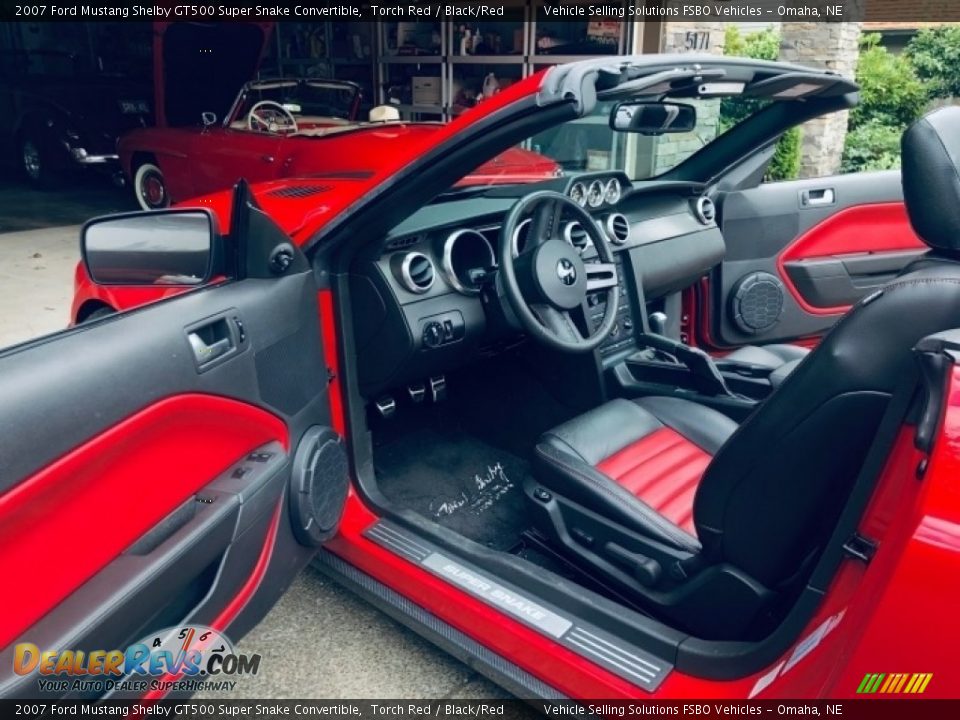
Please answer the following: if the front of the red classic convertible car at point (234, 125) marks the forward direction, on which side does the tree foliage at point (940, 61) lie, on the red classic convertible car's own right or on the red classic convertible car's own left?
on the red classic convertible car's own right

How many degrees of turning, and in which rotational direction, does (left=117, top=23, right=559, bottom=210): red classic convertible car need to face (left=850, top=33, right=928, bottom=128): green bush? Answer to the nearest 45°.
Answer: approximately 135° to its right

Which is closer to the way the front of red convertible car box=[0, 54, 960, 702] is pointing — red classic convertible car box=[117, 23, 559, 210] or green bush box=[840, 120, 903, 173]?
the red classic convertible car

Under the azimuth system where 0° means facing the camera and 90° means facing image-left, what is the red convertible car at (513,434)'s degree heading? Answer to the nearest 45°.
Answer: approximately 135°

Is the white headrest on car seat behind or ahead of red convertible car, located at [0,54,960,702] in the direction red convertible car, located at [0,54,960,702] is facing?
ahead

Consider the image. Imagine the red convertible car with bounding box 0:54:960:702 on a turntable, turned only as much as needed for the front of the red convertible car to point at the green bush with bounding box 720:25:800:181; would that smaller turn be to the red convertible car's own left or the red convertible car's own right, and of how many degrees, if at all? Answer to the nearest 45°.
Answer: approximately 45° to the red convertible car's own right

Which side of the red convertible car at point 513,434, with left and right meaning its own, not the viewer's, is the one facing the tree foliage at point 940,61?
right

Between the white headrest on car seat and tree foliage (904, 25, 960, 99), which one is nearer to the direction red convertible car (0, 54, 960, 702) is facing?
the white headrest on car seat

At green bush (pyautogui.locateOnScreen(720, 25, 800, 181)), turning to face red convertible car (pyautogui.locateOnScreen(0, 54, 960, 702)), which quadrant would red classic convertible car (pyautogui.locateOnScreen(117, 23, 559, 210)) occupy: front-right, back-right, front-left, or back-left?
front-right

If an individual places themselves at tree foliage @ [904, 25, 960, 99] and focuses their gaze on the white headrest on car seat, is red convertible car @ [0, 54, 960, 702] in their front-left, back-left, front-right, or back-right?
front-left

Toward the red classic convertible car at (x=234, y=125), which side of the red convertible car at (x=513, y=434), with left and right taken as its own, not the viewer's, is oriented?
front

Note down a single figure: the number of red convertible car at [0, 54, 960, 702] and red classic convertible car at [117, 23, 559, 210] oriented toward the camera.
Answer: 0
